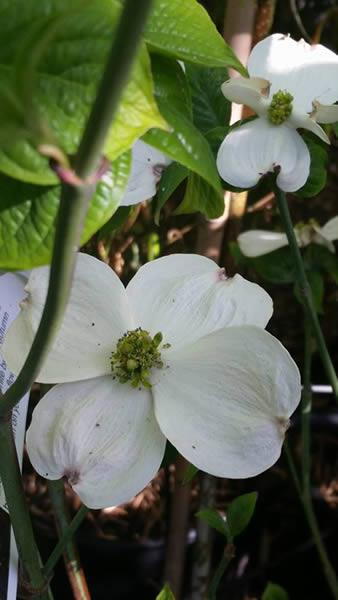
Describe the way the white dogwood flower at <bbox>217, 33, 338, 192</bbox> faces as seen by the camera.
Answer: facing the viewer

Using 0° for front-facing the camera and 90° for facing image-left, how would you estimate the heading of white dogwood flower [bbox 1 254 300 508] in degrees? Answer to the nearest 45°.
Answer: approximately 0°

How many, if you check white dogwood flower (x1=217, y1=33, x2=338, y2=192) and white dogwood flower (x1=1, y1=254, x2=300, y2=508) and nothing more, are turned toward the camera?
2
